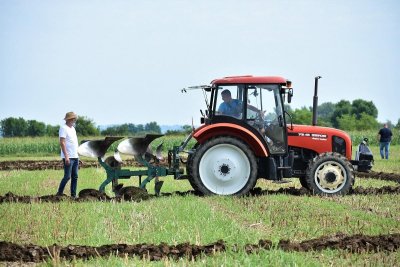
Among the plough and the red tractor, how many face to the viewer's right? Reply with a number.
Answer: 2

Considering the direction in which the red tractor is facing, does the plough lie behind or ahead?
behind

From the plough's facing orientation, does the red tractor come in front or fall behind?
in front

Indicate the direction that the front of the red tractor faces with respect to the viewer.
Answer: facing to the right of the viewer

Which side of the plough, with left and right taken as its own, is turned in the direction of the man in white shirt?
back

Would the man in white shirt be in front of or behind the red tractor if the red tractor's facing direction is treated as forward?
behind

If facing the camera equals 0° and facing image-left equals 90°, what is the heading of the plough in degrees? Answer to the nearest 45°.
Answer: approximately 270°

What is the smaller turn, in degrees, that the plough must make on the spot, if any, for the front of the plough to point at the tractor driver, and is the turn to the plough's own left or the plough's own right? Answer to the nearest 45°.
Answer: approximately 45° to the plough's own right
